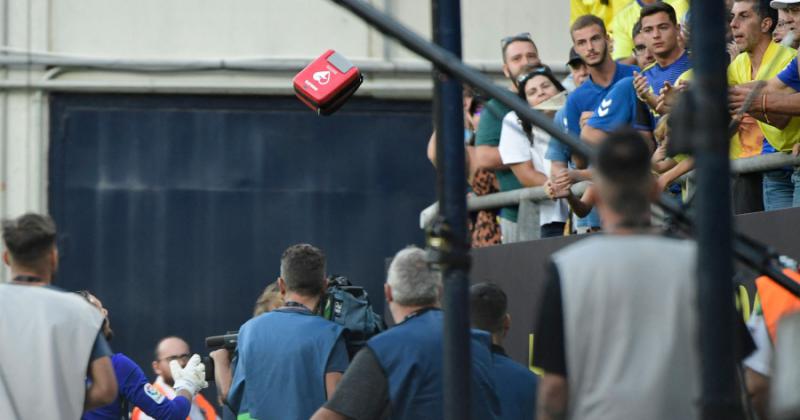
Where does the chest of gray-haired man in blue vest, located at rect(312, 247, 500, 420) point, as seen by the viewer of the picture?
away from the camera

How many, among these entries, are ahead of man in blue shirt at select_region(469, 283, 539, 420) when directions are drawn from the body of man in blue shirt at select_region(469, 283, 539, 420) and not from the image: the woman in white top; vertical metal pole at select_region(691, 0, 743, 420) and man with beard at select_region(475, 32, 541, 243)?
2

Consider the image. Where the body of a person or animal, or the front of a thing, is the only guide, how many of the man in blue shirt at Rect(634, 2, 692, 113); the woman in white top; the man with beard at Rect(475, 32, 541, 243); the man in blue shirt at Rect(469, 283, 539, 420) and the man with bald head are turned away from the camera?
1

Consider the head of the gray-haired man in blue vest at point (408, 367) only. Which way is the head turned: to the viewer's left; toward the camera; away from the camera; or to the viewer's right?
away from the camera

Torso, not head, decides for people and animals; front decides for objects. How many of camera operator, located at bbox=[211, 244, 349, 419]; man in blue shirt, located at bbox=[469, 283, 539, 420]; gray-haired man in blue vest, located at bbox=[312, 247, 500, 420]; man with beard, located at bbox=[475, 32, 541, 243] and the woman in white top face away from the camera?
3

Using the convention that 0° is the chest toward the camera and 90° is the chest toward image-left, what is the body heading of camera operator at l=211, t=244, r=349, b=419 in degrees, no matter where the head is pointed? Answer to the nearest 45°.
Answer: approximately 180°

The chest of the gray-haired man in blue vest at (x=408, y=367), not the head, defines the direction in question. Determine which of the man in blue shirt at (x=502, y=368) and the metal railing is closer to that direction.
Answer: the metal railing

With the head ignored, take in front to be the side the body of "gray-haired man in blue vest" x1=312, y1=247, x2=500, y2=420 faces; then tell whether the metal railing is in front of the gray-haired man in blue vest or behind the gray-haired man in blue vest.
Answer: in front

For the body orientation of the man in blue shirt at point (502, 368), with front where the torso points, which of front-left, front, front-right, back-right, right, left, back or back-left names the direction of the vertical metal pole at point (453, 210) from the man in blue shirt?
back

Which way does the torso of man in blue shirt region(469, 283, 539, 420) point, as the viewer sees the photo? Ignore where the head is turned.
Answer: away from the camera

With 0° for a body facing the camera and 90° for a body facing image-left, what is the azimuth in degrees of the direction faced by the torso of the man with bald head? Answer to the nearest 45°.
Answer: approximately 315°

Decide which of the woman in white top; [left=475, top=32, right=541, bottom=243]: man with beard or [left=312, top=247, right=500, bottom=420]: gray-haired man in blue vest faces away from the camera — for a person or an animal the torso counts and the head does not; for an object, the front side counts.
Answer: the gray-haired man in blue vest

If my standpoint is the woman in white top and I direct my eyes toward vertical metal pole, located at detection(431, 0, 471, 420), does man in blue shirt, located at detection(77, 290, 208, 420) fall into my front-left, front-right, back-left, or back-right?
front-right

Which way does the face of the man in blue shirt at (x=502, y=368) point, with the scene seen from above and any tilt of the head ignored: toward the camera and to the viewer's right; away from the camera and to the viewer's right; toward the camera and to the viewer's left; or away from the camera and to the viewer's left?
away from the camera and to the viewer's right
